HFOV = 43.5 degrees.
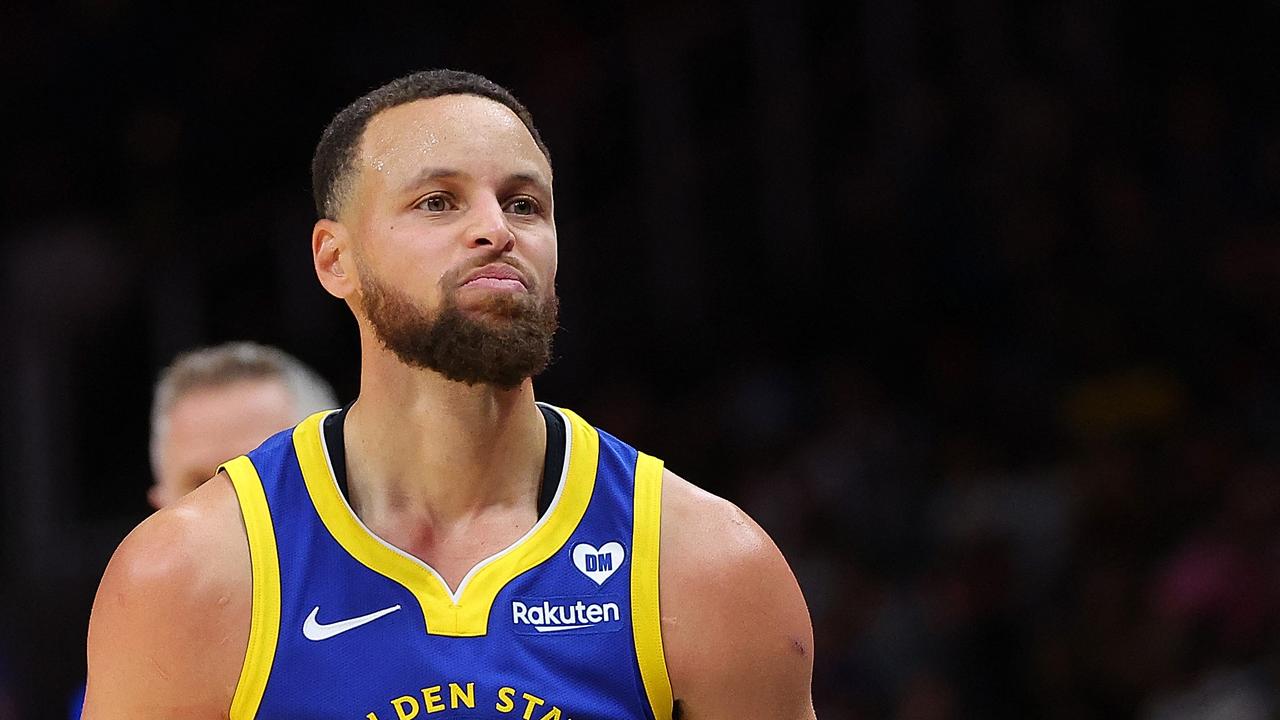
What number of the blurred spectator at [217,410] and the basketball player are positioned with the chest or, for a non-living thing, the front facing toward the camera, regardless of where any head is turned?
2

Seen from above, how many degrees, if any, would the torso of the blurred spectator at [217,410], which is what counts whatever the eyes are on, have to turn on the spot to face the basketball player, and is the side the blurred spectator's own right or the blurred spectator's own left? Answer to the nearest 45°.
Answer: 0° — they already face them

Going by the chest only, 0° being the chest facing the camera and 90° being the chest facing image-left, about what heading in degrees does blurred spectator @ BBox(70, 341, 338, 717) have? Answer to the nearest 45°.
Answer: approximately 0°

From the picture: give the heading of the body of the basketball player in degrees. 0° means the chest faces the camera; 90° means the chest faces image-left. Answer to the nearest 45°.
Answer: approximately 0°

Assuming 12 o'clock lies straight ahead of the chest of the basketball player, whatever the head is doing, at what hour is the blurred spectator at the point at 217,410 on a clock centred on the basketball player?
The blurred spectator is roughly at 5 o'clock from the basketball player.
